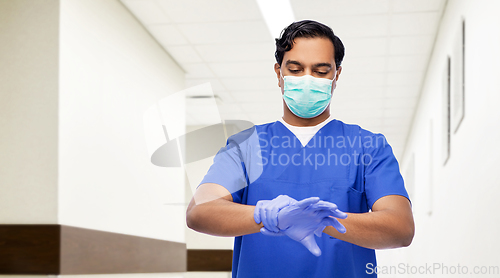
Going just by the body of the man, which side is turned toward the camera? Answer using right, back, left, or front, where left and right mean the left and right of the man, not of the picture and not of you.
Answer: front

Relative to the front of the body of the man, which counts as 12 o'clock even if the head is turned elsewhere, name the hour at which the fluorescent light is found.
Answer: The fluorescent light is roughly at 6 o'clock from the man.
